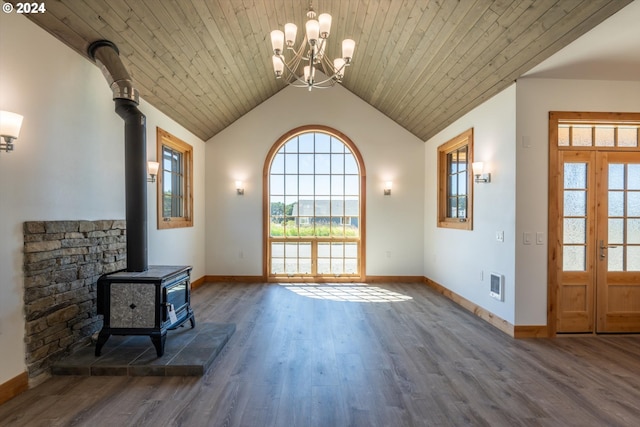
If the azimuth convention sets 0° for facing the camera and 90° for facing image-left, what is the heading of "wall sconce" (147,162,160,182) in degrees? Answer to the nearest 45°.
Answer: approximately 315°

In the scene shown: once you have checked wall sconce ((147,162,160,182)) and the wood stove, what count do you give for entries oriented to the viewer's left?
0

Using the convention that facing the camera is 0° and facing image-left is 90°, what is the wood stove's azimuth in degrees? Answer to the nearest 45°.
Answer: approximately 315°

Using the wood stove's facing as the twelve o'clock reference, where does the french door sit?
The french door is roughly at 11 o'clock from the wood stove.

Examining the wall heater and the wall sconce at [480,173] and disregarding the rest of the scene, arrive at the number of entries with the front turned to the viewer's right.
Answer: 0

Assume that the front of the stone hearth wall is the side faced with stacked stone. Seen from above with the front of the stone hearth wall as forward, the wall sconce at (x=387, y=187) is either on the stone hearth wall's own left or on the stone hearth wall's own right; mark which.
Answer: on the stone hearth wall's own left

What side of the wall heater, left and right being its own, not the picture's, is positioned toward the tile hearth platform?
front

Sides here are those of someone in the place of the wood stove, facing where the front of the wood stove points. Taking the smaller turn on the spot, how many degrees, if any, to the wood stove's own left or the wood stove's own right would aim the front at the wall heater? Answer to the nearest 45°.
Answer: approximately 45° to the wood stove's own left

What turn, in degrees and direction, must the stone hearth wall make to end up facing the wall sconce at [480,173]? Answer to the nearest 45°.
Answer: approximately 45° to its left

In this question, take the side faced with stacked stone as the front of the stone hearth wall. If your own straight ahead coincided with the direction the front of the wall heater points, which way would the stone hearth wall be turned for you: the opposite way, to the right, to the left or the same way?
the opposite way

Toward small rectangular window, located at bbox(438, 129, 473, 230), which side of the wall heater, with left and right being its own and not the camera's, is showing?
right

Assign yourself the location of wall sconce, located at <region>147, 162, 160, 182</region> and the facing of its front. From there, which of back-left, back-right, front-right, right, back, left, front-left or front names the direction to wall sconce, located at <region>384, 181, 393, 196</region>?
front-left

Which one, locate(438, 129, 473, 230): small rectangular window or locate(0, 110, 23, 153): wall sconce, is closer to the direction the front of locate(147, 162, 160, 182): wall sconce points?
the small rectangular window
